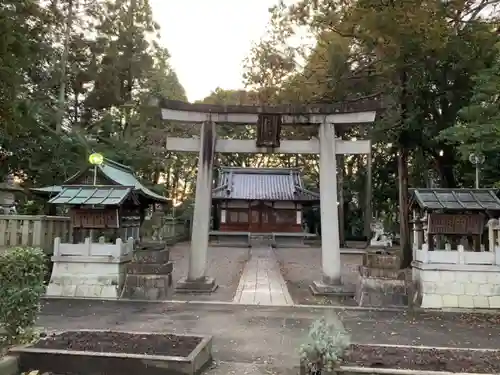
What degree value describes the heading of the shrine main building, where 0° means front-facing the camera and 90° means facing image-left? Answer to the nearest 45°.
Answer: approximately 0°

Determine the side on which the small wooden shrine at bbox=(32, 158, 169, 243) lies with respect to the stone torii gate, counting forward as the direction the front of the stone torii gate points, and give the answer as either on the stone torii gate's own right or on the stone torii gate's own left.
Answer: on the stone torii gate's own right

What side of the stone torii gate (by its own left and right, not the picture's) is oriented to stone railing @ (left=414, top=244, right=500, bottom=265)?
left

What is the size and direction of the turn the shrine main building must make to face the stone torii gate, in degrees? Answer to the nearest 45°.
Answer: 0° — it already faces it

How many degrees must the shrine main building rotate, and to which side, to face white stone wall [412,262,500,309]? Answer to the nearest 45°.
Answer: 0° — it already faces it
